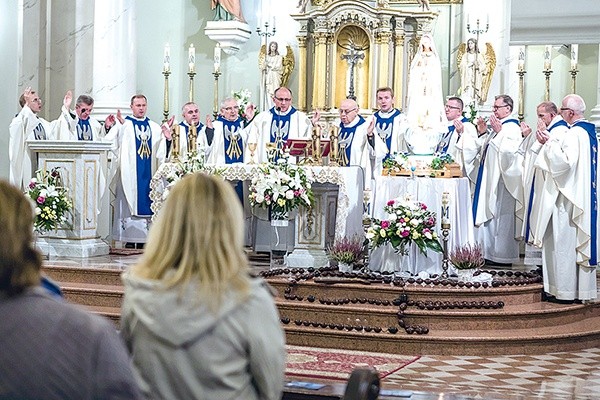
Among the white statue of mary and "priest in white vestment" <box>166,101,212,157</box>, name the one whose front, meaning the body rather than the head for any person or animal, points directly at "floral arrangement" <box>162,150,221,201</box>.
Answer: the priest in white vestment

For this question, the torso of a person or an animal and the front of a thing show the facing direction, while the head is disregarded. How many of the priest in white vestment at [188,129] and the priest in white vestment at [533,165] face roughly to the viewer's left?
1

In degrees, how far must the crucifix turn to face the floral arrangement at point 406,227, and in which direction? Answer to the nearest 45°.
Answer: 0° — it already faces it

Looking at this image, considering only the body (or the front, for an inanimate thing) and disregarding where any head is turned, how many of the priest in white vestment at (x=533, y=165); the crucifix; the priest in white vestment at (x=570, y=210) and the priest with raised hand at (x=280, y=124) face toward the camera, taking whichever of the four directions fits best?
2

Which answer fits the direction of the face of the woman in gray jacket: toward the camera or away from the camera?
away from the camera

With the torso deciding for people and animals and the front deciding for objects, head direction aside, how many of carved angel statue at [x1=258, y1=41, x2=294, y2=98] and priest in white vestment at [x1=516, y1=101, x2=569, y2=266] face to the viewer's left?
1
